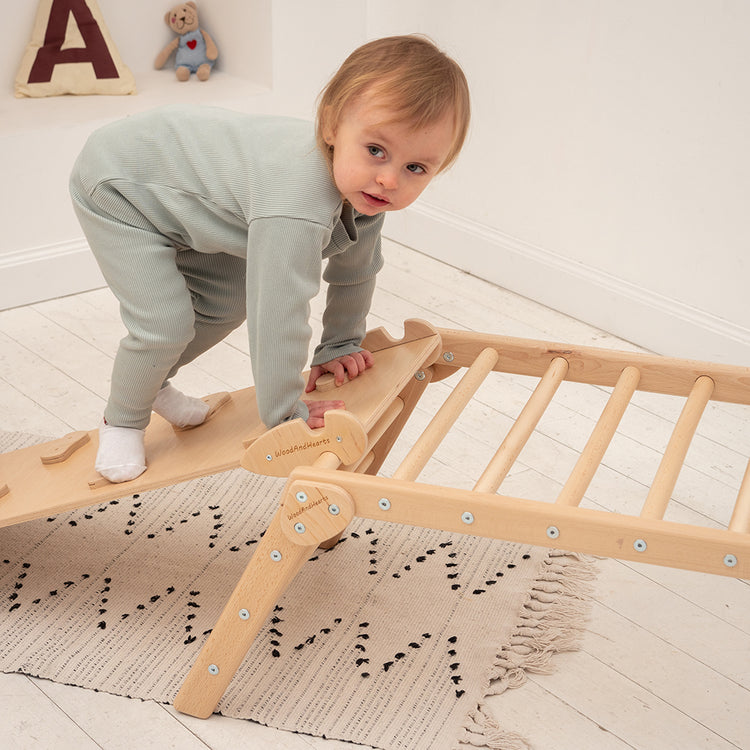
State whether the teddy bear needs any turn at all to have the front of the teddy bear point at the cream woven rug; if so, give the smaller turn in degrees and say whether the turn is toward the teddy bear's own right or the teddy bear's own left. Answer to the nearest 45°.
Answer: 0° — it already faces it

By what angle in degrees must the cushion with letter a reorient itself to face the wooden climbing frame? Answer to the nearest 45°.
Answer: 0° — it already faces it

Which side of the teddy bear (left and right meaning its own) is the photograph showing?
front

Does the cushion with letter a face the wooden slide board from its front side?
yes

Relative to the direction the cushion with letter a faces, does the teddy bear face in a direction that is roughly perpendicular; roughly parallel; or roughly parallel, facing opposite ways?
roughly parallel

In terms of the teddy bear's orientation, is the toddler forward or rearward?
forward

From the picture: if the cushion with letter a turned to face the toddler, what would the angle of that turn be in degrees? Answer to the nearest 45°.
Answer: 0° — it already faces them

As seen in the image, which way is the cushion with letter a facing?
toward the camera

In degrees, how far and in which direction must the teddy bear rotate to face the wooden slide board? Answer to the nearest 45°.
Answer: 0° — it already faces it

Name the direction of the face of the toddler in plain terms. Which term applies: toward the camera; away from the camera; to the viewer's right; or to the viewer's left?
toward the camera

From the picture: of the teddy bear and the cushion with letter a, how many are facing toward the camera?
2
